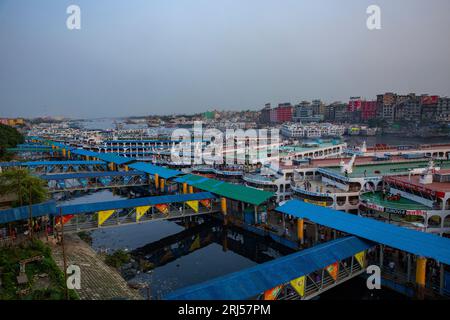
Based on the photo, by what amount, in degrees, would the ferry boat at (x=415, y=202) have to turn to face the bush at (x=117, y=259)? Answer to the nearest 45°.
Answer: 0° — it already faces it

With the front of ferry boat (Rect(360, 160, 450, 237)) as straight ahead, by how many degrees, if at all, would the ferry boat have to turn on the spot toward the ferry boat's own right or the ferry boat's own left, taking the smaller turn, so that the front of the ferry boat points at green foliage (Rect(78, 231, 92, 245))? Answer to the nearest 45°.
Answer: approximately 45° to the ferry boat's own right

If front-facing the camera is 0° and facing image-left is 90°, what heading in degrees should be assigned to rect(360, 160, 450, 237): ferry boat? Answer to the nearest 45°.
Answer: approximately 45°

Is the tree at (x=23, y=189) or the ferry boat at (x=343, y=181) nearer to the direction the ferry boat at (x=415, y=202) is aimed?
the tree

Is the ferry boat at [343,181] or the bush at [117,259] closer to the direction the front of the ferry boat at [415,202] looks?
the bush

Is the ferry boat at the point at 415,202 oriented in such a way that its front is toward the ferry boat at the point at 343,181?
no

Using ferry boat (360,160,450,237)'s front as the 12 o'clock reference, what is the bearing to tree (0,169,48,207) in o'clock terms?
The tree is roughly at 1 o'clock from the ferry boat.

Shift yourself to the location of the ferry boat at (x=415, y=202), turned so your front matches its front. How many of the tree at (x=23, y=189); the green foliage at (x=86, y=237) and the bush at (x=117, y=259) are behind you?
0
